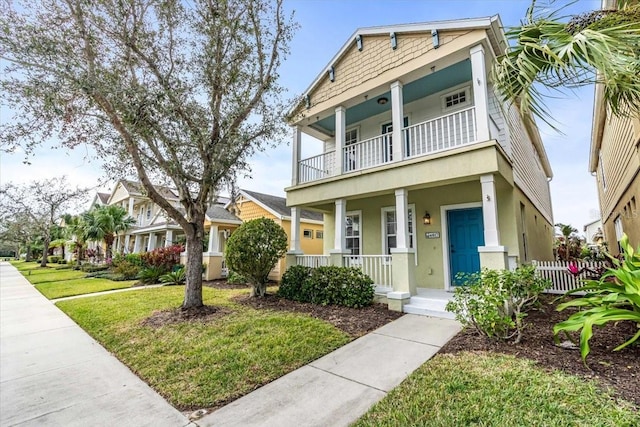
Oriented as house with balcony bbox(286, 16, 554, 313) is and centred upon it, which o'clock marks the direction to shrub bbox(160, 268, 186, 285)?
The shrub is roughly at 2 o'clock from the house with balcony.

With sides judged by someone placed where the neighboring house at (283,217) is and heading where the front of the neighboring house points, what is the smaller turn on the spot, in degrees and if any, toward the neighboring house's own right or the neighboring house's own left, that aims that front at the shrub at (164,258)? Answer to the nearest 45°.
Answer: approximately 45° to the neighboring house's own right

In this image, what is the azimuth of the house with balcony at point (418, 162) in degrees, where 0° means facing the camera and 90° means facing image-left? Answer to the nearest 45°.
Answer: approximately 45°

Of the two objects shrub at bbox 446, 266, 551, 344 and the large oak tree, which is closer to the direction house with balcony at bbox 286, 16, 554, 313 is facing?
the large oak tree

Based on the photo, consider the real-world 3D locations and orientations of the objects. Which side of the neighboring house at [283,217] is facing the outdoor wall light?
left

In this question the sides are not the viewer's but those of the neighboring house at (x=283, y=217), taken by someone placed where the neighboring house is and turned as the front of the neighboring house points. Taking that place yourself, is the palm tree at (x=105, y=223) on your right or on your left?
on your right

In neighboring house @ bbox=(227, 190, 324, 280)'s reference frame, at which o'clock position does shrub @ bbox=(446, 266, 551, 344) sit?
The shrub is roughly at 10 o'clock from the neighboring house.

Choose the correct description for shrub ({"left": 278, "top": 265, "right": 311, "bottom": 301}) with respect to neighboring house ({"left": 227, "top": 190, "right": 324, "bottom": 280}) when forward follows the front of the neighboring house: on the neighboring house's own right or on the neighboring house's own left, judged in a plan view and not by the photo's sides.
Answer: on the neighboring house's own left

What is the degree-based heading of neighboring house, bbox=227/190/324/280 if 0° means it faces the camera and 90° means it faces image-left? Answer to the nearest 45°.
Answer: approximately 45°

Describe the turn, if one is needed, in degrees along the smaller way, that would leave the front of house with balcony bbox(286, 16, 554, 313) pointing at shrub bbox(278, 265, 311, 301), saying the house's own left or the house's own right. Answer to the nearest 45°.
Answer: approximately 45° to the house's own right

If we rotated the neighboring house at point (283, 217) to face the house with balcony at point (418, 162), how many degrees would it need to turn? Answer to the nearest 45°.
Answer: approximately 90° to its left
